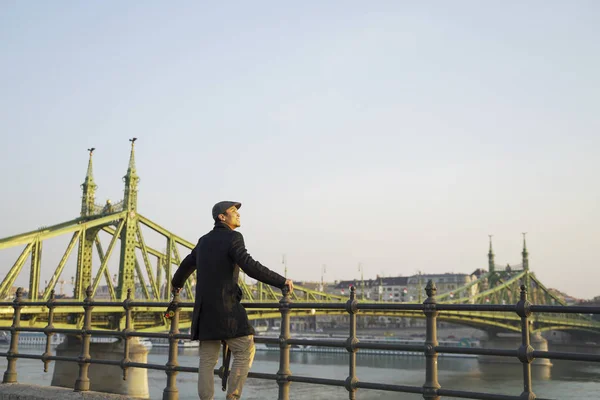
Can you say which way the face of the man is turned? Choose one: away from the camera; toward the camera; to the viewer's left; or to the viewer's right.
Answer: to the viewer's right

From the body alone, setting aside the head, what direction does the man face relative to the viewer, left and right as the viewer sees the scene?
facing away from the viewer and to the right of the viewer

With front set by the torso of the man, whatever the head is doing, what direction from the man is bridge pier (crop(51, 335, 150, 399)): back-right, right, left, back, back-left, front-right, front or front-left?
front-left
